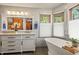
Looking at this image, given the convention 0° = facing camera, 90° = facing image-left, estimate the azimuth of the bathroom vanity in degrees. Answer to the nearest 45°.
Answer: approximately 0°

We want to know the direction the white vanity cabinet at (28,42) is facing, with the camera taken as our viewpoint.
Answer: facing the viewer

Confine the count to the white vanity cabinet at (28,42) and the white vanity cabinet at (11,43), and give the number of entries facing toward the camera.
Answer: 2
